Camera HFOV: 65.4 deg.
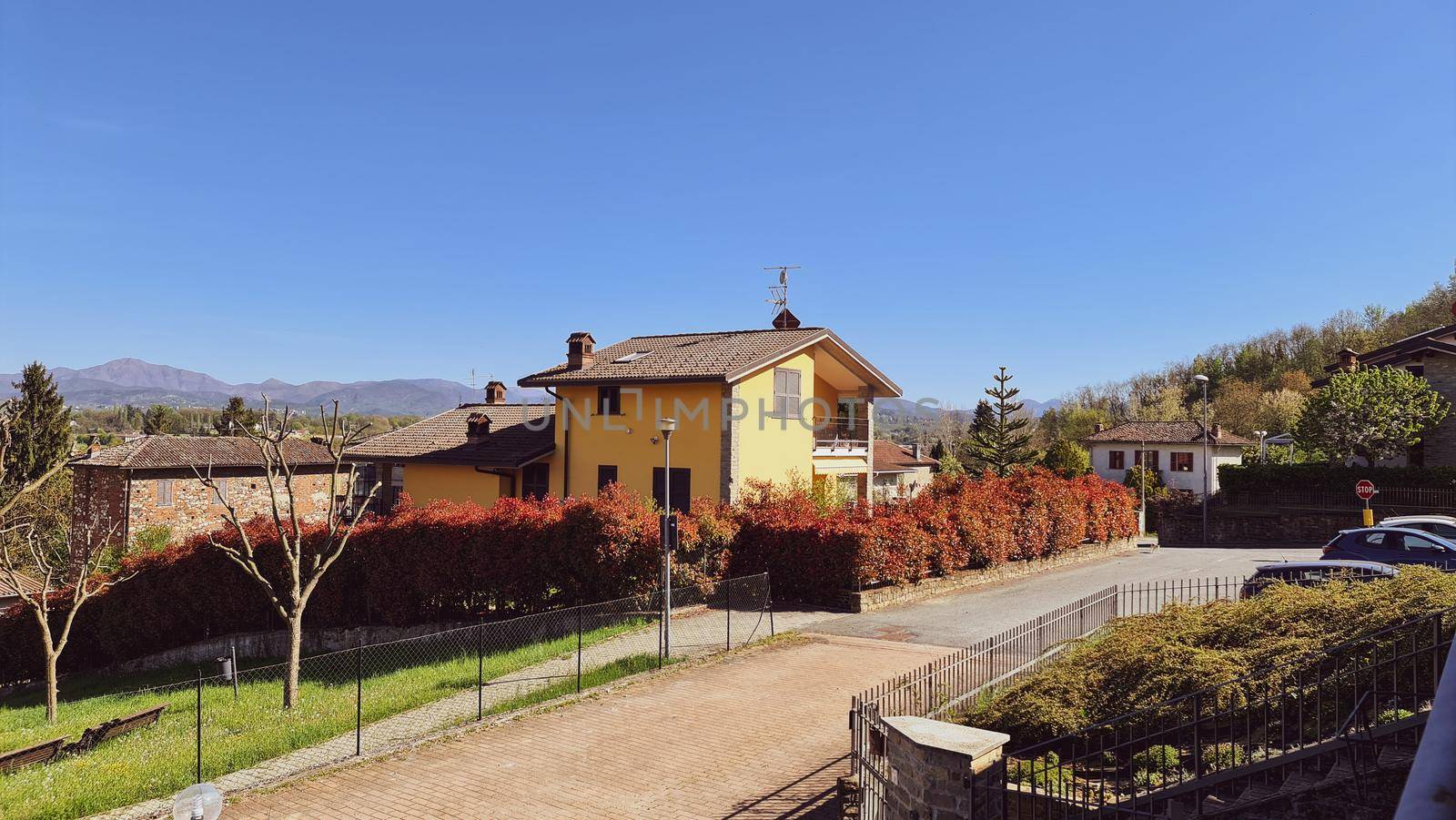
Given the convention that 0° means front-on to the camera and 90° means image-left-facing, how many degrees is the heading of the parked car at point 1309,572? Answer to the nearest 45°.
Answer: approximately 270°

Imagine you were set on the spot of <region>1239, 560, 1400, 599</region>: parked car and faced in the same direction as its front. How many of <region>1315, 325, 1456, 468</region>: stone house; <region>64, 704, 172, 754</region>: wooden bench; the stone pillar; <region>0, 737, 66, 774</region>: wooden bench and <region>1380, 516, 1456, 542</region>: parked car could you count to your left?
2

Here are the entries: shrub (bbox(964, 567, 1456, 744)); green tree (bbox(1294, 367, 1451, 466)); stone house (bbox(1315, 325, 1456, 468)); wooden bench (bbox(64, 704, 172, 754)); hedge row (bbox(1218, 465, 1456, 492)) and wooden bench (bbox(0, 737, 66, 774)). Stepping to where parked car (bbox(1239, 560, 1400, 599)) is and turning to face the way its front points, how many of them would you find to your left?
3

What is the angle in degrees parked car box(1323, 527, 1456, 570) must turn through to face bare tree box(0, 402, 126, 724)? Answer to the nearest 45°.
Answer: approximately 135° to its right

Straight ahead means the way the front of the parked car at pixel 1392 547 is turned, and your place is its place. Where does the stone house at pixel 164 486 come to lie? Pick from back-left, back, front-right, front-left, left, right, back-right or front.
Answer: back

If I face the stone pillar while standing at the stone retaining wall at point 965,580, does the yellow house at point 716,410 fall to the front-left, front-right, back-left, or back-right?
back-right
